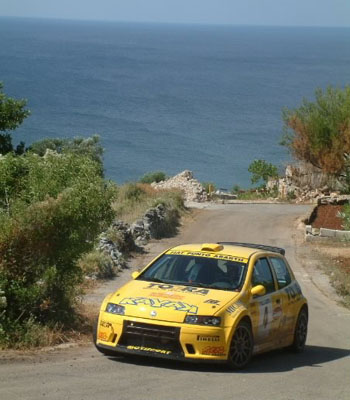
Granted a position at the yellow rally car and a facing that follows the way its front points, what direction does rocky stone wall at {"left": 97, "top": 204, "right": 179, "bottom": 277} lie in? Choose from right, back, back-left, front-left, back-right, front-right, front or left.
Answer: back-right

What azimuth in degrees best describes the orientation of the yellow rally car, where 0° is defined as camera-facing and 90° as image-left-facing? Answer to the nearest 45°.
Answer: approximately 45°

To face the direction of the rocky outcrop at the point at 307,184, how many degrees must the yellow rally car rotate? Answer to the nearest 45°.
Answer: approximately 135° to its right

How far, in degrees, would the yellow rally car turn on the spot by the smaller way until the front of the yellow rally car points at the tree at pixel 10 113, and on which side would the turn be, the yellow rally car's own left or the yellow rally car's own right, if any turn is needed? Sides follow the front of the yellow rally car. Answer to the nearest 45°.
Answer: approximately 90° to the yellow rally car's own right

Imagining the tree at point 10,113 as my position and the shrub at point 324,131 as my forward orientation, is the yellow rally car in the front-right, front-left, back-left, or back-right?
back-right

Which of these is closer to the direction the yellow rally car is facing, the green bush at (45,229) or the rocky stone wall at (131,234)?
the green bush

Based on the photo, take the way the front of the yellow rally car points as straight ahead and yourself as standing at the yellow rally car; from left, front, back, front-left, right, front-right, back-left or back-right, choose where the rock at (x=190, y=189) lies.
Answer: back-right

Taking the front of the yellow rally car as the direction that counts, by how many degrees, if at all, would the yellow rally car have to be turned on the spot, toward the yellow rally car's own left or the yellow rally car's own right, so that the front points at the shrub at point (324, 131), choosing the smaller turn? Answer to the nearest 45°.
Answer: approximately 135° to the yellow rally car's own right

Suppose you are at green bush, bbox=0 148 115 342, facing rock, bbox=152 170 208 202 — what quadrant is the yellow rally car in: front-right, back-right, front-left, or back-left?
back-right
